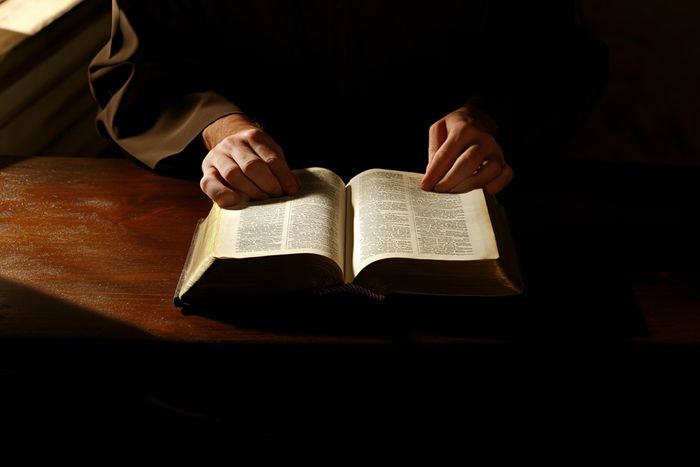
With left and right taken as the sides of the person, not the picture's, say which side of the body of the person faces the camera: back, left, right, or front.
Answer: front

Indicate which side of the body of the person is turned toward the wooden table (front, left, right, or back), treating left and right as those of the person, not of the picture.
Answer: front
